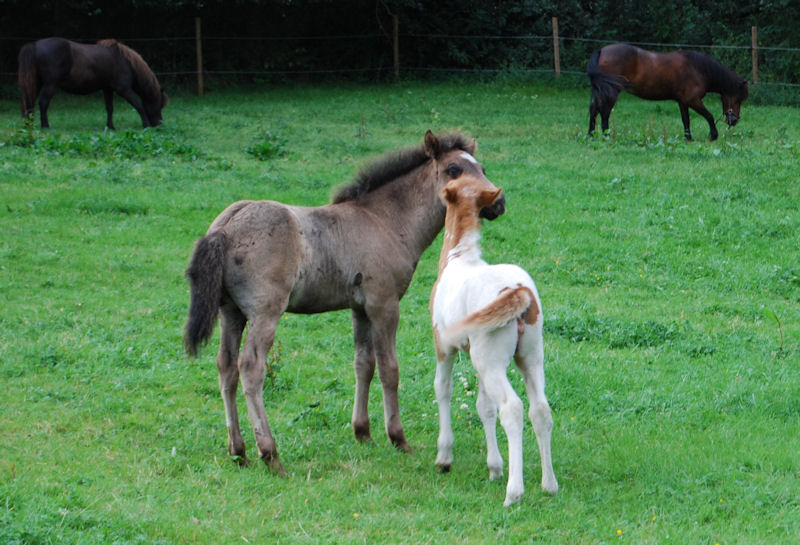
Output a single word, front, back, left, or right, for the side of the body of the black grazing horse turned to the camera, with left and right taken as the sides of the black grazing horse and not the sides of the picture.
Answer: right

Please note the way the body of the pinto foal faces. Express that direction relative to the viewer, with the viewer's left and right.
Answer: facing away from the viewer and to the left of the viewer

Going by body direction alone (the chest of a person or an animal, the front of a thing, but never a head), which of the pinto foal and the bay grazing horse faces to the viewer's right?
the bay grazing horse

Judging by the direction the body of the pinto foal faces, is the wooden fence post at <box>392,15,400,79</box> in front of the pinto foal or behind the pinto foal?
in front

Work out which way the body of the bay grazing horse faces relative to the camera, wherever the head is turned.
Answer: to the viewer's right

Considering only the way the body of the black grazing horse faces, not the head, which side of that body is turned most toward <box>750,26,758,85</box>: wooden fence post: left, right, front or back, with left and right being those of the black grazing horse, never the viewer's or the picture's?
front

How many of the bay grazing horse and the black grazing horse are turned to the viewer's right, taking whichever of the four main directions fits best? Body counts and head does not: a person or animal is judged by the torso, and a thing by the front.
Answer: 2

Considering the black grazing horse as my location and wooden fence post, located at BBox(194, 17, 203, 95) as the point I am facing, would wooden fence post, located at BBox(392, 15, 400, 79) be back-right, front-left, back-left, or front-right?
front-right

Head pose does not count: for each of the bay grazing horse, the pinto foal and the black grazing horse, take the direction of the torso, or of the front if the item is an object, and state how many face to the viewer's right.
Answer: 2

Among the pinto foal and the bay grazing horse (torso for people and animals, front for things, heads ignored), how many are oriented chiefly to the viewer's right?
1

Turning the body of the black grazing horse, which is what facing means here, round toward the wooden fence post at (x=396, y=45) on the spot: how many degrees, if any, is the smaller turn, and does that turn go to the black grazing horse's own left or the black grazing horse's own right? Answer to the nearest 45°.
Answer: approximately 45° to the black grazing horse's own left
